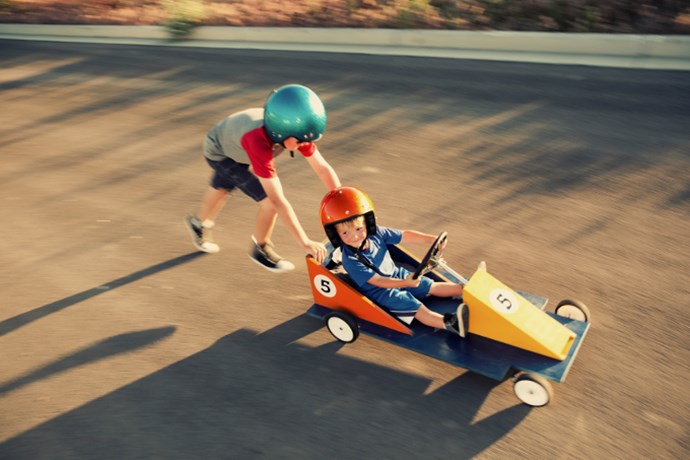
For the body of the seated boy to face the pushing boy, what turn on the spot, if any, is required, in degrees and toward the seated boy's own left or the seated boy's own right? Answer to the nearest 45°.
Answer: approximately 180°

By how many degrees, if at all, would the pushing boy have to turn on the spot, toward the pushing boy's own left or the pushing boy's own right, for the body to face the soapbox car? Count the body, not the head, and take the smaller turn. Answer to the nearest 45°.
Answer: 0° — they already face it

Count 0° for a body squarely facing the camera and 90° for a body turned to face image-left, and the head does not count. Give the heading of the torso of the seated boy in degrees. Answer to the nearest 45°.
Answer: approximately 315°

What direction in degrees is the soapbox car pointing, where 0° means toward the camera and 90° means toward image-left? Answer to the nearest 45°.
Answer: approximately 315°

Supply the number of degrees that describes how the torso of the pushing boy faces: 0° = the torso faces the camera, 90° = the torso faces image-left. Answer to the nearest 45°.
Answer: approximately 315°

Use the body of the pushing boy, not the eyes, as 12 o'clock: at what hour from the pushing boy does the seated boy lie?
The seated boy is roughly at 12 o'clock from the pushing boy.
